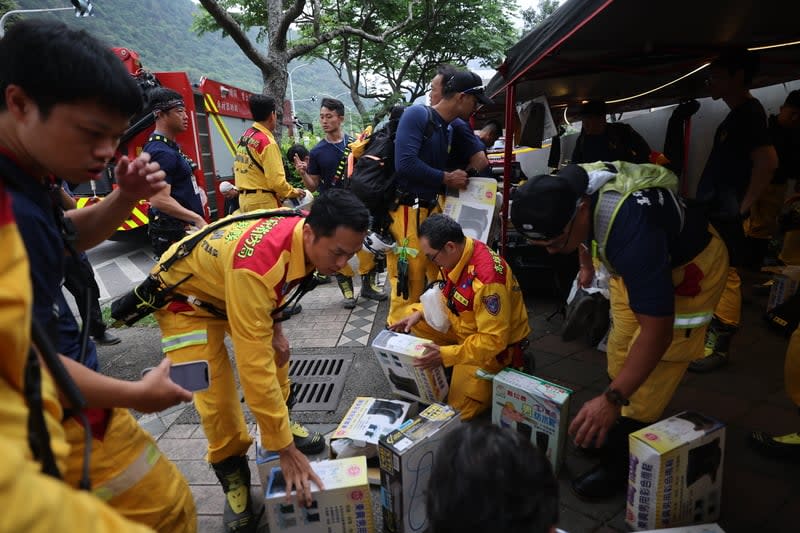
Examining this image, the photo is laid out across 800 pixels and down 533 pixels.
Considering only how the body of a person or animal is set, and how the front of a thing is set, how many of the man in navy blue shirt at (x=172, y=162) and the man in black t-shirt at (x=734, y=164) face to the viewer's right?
1

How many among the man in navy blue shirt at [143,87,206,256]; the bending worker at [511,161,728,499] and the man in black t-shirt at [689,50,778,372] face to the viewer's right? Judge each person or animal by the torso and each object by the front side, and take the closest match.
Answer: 1

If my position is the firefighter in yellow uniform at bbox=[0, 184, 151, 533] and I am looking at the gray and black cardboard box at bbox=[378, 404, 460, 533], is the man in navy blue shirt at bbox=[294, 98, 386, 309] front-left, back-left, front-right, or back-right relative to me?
front-left

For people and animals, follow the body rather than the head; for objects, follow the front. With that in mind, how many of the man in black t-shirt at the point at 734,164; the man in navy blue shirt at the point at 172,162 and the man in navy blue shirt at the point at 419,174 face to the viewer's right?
2

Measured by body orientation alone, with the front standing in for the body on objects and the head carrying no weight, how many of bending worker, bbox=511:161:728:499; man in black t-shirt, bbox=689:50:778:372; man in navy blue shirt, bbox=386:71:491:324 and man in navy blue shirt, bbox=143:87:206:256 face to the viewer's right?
2

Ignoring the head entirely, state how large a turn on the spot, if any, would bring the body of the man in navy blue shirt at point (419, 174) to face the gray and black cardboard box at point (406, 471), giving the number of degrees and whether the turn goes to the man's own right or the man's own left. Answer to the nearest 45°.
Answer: approximately 90° to the man's own right

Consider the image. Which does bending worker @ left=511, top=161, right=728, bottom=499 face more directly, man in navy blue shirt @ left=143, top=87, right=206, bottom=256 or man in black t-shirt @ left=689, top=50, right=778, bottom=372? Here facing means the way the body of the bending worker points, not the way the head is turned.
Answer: the man in navy blue shirt

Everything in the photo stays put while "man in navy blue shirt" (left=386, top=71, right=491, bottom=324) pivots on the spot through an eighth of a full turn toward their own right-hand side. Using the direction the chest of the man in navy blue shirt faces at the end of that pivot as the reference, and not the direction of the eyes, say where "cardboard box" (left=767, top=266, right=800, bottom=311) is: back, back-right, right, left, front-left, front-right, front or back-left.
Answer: front-left

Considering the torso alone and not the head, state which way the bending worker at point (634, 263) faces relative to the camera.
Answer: to the viewer's left

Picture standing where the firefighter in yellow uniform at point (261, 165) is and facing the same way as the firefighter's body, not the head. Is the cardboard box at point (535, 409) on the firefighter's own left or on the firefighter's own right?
on the firefighter's own right

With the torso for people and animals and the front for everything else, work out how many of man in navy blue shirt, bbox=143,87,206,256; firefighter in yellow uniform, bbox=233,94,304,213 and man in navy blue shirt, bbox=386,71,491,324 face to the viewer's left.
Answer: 0

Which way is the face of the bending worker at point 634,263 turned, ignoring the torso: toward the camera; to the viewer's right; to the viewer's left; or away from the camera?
to the viewer's left

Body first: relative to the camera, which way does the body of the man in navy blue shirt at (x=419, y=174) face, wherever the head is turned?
to the viewer's right

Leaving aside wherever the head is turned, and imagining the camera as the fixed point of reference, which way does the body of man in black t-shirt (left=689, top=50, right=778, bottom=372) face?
to the viewer's left
